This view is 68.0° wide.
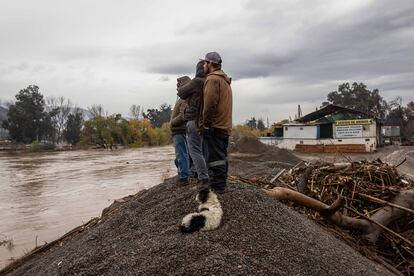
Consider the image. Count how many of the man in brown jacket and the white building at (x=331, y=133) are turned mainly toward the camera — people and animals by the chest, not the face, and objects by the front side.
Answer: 1

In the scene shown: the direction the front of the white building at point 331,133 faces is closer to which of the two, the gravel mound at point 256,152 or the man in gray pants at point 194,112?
the man in gray pants

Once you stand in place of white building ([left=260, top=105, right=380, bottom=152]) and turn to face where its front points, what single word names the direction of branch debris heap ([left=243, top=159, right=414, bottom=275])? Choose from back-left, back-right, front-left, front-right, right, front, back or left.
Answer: front

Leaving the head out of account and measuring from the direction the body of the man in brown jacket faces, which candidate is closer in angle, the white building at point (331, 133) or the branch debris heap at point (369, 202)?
the white building

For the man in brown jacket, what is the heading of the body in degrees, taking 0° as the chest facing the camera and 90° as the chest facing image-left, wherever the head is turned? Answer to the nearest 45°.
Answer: approximately 135°

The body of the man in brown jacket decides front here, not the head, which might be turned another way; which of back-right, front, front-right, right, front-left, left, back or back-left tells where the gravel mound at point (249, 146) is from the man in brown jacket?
front-right

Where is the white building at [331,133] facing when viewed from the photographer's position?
facing the viewer

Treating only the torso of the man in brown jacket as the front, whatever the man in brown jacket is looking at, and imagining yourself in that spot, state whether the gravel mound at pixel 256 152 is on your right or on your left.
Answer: on your right

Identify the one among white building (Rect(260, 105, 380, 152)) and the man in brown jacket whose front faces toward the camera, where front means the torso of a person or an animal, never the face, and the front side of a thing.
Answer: the white building

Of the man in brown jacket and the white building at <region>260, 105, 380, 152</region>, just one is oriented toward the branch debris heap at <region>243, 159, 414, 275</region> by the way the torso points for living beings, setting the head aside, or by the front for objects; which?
the white building

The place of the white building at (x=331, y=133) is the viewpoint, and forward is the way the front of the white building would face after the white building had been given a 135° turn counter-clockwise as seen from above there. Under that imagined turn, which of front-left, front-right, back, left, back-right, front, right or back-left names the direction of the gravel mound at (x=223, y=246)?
back-right

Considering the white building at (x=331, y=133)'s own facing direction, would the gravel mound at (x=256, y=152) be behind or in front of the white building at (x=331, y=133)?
in front

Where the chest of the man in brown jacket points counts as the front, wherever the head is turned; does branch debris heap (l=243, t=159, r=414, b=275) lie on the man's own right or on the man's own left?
on the man's own right

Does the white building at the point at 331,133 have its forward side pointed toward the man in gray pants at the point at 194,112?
yes
